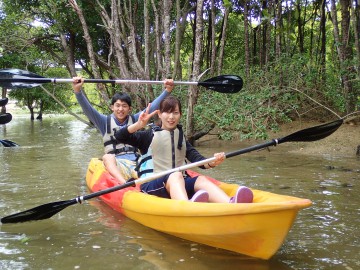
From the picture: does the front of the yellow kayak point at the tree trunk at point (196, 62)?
no

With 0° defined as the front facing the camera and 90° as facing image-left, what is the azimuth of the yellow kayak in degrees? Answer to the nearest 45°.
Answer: approximately 315°

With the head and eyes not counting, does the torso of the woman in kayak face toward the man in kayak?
no

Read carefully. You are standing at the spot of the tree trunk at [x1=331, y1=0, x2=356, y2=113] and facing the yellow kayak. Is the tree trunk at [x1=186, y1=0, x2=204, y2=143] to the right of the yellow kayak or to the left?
right

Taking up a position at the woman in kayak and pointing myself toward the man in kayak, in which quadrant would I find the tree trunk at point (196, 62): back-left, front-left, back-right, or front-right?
front-right

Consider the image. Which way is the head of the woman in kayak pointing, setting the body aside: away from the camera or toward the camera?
toward the camera

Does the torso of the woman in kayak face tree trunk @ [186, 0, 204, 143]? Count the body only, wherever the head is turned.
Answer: no

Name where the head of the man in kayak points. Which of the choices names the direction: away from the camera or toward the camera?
toward the camera

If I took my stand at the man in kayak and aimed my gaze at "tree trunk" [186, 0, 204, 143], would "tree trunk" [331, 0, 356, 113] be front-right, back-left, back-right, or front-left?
front-right
